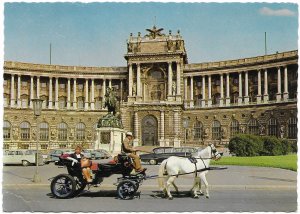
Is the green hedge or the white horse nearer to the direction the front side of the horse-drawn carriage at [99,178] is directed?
the white horse

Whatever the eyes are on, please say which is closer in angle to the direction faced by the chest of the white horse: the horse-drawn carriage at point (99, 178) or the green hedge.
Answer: the green hedge

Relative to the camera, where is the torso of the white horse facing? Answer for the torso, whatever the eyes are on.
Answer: to the viewer's right

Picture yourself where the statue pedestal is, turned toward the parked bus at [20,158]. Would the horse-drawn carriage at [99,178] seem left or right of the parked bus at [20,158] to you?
left

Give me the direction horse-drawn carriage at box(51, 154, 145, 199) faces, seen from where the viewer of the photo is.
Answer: facing to the right of the viewer

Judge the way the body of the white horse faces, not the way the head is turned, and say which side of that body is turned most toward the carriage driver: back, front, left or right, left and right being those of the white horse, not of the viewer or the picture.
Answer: back

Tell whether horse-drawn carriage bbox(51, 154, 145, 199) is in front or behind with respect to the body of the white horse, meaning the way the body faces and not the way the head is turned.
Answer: behind

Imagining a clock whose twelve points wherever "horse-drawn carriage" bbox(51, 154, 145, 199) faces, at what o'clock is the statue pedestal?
The statue pedestal is roughly at 9 o'clock from the horse-drawn carriage.

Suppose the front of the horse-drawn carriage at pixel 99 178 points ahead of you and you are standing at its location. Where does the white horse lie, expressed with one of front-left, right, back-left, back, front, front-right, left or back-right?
front
